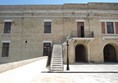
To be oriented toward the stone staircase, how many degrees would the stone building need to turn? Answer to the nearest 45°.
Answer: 0° — it already faces it

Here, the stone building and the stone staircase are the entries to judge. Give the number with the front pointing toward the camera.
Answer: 2

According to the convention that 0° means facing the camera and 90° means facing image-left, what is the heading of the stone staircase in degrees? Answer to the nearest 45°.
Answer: approximately 0°

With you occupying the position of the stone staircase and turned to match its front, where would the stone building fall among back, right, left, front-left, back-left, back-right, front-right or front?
back
